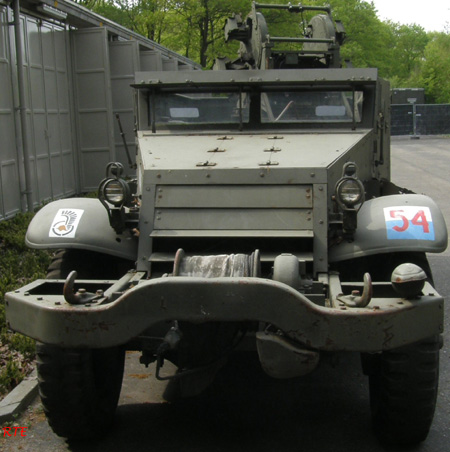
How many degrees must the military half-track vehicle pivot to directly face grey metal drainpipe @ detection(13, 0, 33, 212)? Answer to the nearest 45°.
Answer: approximately 135° to its right

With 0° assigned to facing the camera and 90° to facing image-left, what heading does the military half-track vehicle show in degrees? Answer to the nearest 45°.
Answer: approximately 0°

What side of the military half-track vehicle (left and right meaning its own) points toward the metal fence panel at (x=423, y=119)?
back
